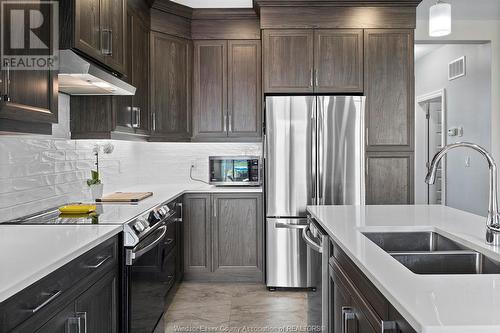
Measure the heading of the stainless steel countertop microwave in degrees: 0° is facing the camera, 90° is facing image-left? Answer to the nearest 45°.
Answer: approximately 0°

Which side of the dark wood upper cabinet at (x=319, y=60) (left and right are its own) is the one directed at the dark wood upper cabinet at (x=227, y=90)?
right

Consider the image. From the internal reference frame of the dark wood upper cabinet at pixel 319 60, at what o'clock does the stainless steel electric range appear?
The stainless steel electric range is roughly at 1 o'clock from the dark wood upper cabinet.

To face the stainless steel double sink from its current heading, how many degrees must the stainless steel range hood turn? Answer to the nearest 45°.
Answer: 0° — it already faces it

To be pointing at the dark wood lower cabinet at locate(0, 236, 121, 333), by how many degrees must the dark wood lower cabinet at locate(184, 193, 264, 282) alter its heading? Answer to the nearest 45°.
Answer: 0° — it already faces it

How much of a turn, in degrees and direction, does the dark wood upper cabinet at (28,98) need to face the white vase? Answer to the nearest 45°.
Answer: approximately 135° to its left

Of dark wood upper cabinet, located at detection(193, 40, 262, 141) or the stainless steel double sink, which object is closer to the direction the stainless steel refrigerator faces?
the stainless steel double sink

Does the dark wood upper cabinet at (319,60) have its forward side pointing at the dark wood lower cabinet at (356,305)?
yes
